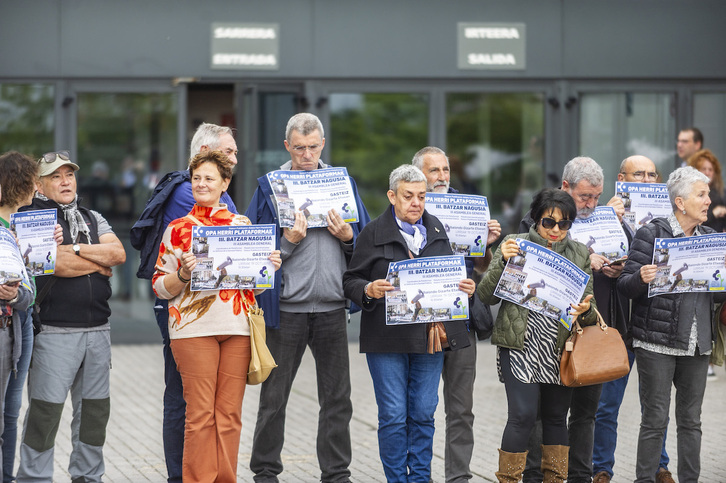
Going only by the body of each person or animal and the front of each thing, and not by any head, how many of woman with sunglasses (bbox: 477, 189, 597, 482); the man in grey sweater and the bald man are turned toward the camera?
3

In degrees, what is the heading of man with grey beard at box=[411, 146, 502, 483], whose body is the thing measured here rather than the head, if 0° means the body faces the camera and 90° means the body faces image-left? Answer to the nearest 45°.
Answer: approximately 315°

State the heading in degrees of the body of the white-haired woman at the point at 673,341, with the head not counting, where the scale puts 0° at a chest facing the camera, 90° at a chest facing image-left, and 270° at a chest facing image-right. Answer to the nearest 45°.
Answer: approximately 315°

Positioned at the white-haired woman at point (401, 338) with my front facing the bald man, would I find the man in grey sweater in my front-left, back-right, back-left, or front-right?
back-left

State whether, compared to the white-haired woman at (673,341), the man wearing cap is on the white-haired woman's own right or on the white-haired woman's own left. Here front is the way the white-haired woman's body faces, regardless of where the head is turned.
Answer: on the white-haired woman's own right

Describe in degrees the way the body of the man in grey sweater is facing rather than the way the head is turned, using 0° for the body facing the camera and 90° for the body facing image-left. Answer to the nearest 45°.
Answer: approximately 0°

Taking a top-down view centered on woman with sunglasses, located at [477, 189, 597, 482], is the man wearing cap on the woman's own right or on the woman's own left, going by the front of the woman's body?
on the woman's own right

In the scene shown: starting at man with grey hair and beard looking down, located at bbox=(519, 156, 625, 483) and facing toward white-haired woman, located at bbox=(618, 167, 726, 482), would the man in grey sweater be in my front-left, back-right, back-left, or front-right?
back-right

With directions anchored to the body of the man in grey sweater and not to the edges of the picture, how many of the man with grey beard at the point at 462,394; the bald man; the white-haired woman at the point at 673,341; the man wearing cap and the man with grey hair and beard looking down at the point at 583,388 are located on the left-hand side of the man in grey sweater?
4

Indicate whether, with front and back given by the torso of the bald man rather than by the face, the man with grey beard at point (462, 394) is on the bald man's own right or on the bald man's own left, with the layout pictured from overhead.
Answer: on the bald man's own right

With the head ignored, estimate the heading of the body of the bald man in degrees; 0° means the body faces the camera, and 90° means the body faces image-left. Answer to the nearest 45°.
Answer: approximately 0°
